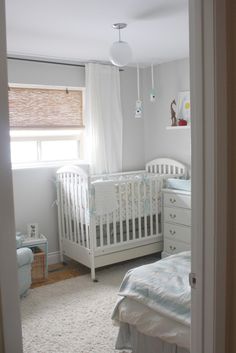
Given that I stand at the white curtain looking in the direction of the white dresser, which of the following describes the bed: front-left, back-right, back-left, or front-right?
front-right

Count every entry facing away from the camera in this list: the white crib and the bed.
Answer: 0

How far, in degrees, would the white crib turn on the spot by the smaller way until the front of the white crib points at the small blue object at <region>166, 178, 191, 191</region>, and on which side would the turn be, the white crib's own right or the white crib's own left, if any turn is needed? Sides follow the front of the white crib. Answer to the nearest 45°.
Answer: approximately 45° to the white crib's own left

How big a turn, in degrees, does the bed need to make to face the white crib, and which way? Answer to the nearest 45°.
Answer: approximately 135° to its right

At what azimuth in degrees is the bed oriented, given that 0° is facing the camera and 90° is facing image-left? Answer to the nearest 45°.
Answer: approximately 45°
